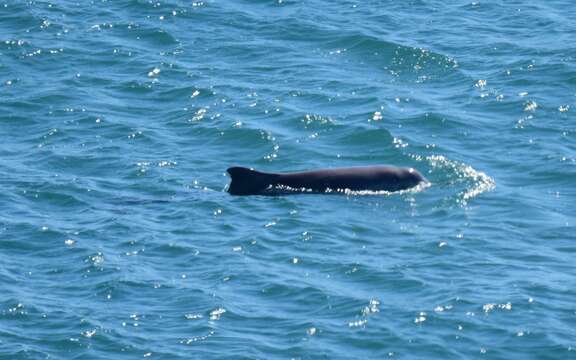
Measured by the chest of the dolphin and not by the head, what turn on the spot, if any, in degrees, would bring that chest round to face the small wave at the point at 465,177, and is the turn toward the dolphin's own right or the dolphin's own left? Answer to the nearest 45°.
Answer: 0° — it already faces it

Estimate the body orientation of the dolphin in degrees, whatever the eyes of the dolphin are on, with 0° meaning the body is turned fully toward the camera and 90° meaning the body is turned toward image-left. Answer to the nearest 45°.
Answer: approximately 270°
